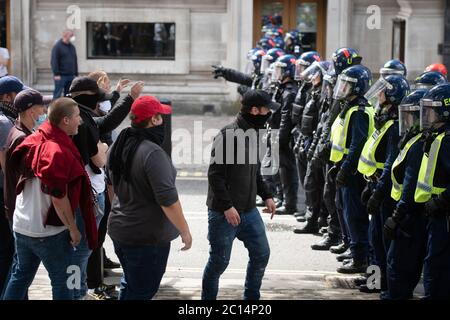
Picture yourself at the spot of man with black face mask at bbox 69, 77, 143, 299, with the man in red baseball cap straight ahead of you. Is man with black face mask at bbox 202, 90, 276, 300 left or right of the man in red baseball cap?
left

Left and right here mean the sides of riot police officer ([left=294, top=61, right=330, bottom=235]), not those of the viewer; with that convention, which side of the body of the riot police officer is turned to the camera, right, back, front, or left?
left

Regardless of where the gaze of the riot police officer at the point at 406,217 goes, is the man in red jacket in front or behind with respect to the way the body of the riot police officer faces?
in front

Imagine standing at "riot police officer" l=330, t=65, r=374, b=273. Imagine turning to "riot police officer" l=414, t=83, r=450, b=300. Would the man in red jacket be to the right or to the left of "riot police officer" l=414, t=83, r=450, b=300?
right

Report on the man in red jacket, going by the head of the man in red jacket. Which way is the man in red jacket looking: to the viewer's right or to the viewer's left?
to the viewer's right

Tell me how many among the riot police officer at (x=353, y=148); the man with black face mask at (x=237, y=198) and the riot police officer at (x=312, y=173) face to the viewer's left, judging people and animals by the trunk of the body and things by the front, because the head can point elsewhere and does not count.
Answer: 2

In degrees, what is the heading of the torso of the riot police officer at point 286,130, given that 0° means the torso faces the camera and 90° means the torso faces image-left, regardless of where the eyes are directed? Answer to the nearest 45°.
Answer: approximately 90°

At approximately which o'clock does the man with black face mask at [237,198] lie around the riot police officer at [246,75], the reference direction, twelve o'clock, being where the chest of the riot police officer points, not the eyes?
The man with black face mask is roughly at 9 o'clock from the riot police officer.

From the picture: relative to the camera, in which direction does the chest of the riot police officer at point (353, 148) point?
to the viewer's left

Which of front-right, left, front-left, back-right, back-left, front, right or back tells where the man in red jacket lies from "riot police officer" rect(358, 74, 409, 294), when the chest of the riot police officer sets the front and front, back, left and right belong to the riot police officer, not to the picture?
front-left

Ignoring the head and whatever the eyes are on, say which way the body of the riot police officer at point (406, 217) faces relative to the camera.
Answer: to the viewer's left

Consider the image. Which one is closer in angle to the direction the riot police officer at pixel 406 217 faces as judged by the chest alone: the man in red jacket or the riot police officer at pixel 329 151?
the man in red jacket

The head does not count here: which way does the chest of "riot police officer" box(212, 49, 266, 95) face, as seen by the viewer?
to the viewer's left

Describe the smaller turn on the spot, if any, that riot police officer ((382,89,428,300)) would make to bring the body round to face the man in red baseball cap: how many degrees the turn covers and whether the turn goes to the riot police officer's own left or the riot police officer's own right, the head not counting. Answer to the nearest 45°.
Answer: approximately 45° to the riot police officer's own left

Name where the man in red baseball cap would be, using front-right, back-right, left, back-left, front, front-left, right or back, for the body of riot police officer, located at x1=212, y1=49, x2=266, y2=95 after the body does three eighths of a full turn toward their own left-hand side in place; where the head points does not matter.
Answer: front-right

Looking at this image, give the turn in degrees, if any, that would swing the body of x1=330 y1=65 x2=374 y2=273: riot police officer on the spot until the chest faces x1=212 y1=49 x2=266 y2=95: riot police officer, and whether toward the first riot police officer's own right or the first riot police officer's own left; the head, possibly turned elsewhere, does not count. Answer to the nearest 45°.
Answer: approximately 90° to the first riot police officer's own right
